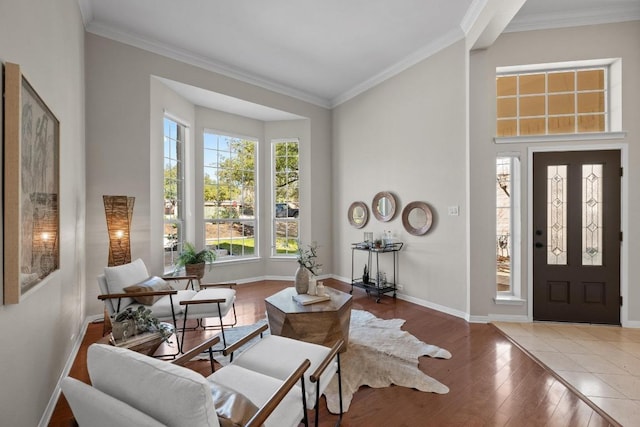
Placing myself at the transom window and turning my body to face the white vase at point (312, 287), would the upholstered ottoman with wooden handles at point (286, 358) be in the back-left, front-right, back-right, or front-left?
front-left

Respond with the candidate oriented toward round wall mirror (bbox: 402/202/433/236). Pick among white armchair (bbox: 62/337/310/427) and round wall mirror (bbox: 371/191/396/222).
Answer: the white armchair

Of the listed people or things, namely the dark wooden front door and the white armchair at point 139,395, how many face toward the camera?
1

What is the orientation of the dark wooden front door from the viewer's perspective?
toward the camera

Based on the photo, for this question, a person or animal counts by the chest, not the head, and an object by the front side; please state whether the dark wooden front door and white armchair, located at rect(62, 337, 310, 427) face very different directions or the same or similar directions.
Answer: very different directions

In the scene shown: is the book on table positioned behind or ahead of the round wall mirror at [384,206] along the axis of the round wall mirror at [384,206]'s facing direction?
ahead

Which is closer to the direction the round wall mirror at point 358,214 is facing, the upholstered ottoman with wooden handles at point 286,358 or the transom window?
the upholstered ottoman with wooden handles

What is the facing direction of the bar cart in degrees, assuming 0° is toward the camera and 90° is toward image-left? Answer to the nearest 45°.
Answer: approximately 45°

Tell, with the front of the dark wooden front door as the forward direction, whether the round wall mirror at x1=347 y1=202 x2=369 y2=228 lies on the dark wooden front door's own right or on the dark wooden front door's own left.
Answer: on the dark wooden front door's own right

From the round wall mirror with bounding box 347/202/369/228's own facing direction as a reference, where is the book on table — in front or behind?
in front

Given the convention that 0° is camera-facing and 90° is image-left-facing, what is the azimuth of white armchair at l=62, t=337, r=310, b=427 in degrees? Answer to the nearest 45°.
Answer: approximately 225°

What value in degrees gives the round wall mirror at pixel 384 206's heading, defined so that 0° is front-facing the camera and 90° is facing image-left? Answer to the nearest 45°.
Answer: approximately 45°

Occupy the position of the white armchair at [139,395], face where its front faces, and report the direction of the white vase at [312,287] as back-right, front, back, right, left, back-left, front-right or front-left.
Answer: front

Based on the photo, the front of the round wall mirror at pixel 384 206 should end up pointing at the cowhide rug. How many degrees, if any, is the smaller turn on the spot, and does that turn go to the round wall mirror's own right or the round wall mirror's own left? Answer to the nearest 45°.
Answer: approximately 45° to the round wall mirror's own left

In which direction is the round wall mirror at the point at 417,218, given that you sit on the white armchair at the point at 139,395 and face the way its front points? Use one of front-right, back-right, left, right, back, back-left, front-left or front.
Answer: front
